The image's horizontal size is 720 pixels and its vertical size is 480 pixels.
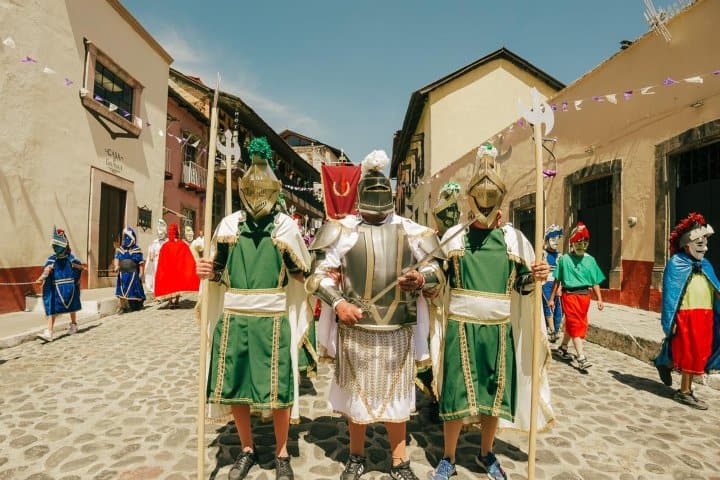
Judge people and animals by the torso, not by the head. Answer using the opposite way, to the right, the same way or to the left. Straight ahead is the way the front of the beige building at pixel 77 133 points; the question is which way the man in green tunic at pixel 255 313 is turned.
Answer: to the right

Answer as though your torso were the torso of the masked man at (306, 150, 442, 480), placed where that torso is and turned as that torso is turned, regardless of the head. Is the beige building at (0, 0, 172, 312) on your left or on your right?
on your right

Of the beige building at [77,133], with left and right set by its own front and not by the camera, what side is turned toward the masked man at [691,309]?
front

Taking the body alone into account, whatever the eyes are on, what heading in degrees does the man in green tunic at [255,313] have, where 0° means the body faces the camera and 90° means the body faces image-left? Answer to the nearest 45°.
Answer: approximately 0°

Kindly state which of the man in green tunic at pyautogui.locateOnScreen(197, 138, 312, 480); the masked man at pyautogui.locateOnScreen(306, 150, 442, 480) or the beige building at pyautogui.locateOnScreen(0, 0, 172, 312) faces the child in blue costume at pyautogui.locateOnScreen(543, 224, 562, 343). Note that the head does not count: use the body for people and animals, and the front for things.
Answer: the beige building

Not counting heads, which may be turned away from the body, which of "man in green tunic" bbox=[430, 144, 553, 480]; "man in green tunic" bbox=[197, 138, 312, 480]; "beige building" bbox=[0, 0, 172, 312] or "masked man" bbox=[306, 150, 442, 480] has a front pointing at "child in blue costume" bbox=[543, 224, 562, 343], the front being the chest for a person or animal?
the beige building

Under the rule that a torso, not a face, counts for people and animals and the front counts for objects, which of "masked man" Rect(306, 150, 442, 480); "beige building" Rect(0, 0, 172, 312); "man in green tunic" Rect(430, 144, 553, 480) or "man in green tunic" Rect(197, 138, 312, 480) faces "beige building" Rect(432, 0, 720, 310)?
"beige building" Rect(0, 0, 172, 312)

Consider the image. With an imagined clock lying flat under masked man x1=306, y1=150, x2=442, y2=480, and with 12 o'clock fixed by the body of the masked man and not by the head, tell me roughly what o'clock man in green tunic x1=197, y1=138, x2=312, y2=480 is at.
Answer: The man in green tunic is roughly at 3 o'clock from the masked man.

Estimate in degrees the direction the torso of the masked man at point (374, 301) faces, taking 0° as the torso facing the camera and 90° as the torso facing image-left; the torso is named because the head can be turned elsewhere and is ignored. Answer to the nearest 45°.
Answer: approximately 0°

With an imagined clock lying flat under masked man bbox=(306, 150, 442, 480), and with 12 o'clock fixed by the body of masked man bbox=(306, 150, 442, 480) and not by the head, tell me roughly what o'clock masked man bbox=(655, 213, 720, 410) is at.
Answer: masked man bbox=(655, 213, 720, 410) is roughly at 8 o'clock from masked man bbox=(306, 150, 442, 480).

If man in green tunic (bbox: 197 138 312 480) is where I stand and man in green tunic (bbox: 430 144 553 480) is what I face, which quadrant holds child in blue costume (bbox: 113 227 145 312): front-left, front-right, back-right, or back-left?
back-left

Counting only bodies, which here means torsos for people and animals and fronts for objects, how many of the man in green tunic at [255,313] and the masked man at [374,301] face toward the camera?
2

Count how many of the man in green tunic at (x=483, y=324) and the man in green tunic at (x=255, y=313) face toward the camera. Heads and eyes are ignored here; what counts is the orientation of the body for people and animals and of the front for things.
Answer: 2

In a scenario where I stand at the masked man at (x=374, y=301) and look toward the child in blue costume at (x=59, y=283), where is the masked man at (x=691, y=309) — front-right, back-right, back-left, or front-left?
back-right

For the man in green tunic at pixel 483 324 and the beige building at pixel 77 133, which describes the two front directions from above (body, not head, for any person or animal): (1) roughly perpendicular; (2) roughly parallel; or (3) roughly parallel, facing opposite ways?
roughly perpendicular

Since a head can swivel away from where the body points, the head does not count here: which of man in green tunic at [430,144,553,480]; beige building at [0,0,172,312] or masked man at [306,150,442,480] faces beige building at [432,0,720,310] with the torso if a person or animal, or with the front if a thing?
beige building at [0,0,172,312]
